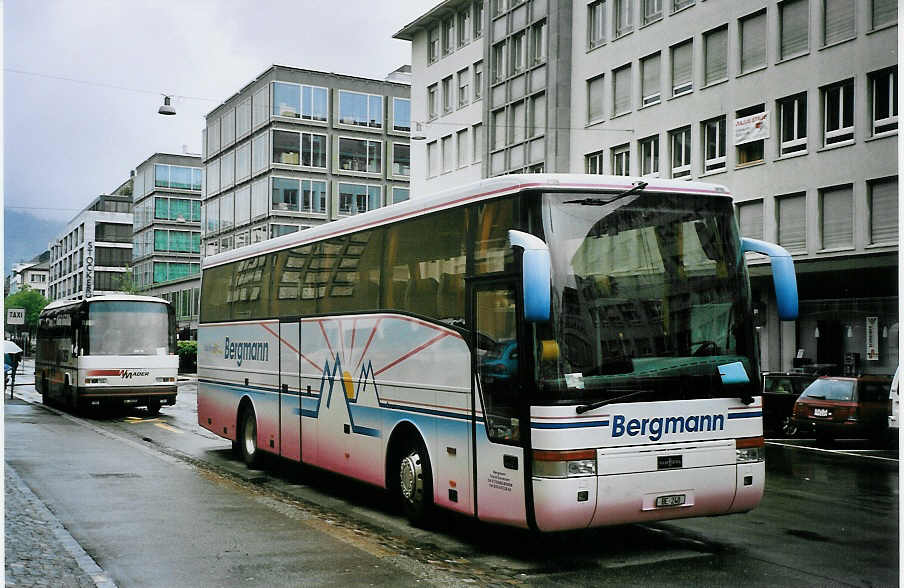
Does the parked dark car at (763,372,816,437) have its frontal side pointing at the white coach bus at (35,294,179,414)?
no

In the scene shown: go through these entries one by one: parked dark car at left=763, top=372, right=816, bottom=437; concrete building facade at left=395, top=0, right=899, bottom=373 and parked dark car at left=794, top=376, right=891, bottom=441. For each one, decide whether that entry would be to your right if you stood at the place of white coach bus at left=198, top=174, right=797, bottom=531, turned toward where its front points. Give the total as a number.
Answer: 0

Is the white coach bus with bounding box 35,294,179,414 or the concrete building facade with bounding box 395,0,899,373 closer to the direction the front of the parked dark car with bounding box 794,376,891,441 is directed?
the concrete building facade

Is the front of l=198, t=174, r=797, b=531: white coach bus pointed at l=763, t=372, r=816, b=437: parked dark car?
no

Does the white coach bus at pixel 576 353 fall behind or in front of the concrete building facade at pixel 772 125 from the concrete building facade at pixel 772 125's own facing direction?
in front

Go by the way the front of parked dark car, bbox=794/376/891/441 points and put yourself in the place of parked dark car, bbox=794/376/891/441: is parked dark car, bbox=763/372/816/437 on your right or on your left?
on your left

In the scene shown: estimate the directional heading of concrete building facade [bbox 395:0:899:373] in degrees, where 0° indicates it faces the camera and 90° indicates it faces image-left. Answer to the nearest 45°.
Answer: approximately 45°

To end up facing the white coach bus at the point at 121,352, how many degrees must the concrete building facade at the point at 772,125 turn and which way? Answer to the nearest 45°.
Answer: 0° — it already faces it

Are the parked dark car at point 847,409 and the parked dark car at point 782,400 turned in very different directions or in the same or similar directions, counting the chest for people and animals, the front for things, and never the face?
same or similar directions

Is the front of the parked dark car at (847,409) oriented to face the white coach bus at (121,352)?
no

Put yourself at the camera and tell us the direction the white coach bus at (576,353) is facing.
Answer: facing the viewer and to the right of the viewer

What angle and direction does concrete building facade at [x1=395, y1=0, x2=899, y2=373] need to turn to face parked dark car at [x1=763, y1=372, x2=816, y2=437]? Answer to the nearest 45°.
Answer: approximately 45° to its left
